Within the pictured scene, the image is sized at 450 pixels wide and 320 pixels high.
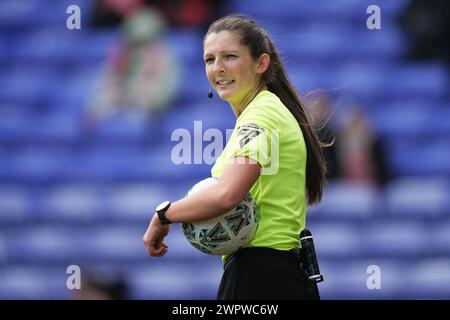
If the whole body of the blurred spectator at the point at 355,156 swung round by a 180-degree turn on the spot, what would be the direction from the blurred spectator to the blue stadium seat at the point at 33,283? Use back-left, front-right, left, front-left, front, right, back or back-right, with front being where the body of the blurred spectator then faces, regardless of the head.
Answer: left

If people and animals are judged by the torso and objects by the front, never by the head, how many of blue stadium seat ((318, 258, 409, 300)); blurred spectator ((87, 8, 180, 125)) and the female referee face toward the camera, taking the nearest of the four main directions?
2

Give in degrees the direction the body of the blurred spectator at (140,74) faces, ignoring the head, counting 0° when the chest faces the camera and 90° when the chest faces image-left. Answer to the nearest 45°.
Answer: approximately 0°

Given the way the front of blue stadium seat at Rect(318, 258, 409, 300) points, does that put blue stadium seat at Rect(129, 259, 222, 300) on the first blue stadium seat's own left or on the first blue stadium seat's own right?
on the first blue stadium seat's own right

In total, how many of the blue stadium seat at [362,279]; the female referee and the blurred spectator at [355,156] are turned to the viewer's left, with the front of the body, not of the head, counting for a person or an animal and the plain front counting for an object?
1

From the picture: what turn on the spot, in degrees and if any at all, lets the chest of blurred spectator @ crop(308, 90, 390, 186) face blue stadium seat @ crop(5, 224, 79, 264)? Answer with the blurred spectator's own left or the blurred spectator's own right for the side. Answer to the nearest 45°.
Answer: approximately 90° to the blurred spectator's own right

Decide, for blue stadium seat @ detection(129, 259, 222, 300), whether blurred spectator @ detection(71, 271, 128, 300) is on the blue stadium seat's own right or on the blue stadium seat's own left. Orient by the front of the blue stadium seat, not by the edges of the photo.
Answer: on the blue stadium seat's own right

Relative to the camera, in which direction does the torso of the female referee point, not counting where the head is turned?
to the viewer's left

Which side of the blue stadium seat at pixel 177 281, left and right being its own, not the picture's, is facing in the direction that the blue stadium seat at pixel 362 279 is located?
left
